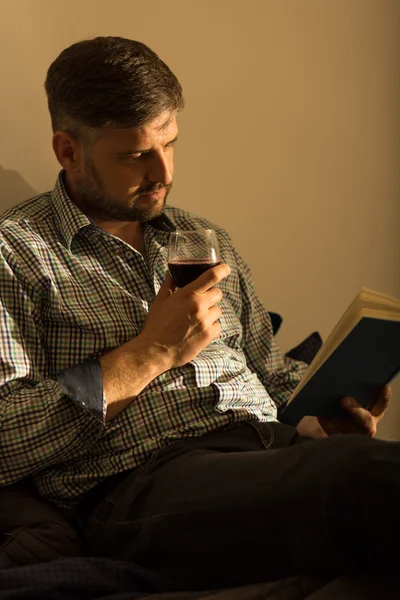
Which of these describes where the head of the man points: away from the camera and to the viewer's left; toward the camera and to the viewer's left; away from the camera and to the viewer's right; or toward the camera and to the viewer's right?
toward the camera and to the viewer's right

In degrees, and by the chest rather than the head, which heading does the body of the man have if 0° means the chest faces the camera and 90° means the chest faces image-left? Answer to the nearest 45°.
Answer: approximately 315°
